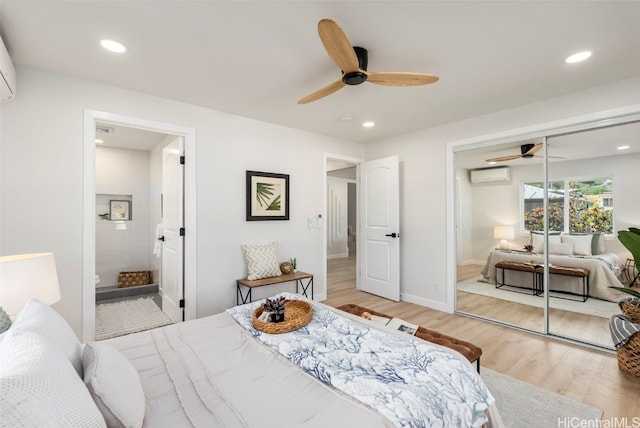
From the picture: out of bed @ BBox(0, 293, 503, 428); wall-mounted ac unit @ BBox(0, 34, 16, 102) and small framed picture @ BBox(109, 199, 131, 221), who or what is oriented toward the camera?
the small framed picture

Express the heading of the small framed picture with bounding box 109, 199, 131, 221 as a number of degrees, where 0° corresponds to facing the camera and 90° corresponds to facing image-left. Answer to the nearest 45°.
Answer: approximately 0°

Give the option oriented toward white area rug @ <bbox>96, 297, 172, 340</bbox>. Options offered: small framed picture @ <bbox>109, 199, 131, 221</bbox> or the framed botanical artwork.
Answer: the small framed picture

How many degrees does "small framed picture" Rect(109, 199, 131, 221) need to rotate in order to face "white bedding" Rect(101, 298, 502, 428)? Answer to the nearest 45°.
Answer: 0° — it already faces it

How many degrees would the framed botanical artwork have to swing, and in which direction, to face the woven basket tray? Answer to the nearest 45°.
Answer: approximately 45° to its right

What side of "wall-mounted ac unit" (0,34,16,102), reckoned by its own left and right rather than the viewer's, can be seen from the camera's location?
right

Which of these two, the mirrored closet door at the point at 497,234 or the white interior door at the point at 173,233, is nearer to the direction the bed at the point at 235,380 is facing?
the mirrored closet door

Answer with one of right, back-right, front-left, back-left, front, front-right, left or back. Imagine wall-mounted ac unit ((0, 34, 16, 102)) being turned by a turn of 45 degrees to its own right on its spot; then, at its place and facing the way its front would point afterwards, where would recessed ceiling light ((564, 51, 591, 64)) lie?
front

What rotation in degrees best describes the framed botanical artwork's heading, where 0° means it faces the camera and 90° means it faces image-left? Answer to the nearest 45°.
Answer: approximately 315°

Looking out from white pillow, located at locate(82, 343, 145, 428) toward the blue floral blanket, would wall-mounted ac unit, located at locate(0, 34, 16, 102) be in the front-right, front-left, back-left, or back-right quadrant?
back-left

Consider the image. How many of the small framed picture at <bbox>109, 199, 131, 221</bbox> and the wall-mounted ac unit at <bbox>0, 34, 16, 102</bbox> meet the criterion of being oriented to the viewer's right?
1

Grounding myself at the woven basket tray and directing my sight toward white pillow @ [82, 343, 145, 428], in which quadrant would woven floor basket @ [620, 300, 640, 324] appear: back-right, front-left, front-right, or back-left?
back-left

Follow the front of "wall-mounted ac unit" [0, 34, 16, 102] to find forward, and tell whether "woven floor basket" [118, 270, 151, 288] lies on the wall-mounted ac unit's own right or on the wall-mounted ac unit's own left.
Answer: on the wall-mounted ac unit's own left

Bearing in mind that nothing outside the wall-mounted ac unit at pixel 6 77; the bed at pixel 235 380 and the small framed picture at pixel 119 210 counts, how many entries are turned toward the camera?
1

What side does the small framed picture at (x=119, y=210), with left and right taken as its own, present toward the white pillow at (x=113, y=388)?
front

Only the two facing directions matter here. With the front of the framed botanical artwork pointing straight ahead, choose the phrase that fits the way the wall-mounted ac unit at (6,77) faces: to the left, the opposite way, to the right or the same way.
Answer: to the left
